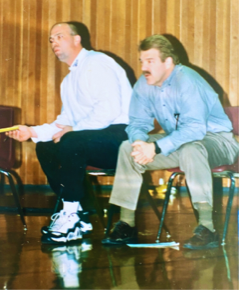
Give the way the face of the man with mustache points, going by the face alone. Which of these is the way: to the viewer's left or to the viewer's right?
to the viewer's left

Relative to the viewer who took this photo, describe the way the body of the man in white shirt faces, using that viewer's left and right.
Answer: facing to the left of the viewer

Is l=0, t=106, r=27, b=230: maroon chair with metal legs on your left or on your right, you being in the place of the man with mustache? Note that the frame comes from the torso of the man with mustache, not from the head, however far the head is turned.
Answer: on your right

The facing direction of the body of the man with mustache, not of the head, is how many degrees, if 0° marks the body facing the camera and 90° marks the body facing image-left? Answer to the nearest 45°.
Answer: approximately 45°
